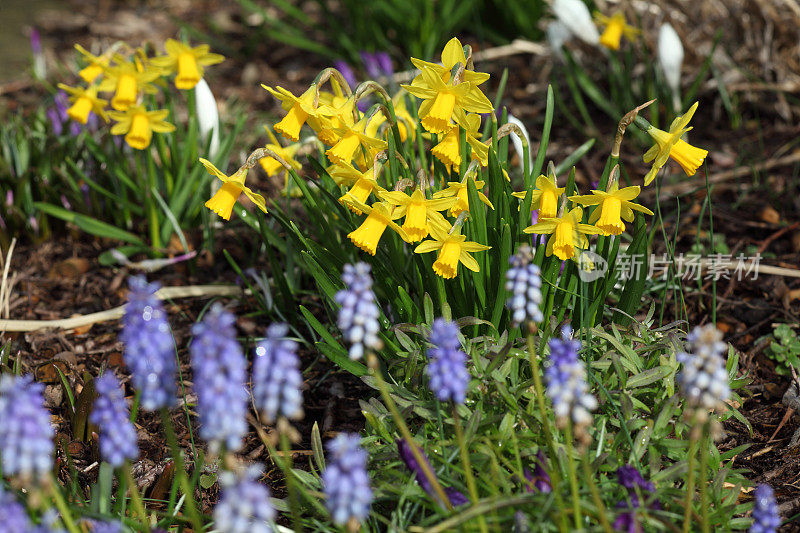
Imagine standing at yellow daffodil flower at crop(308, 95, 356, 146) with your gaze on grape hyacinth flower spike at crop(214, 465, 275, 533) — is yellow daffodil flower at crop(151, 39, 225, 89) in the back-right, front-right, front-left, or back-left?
back-right

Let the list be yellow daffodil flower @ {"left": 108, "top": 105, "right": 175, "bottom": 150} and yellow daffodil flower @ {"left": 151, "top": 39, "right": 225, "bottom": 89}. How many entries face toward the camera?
2

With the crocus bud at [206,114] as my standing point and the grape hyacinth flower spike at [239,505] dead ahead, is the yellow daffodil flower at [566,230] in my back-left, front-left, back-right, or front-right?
front-left

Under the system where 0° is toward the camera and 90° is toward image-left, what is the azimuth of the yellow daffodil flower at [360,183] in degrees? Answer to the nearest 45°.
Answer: approximately 45°

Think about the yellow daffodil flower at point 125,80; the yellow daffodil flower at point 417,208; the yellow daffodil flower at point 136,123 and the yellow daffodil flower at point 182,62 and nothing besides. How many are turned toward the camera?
4

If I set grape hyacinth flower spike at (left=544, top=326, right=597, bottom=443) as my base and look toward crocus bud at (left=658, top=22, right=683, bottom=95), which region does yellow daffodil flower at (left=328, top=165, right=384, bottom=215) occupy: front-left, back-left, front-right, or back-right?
front-left

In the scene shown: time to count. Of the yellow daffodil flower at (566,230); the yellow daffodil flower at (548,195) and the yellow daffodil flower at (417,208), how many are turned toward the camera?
3

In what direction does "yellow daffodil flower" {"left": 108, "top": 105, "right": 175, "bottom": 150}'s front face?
toward the camera

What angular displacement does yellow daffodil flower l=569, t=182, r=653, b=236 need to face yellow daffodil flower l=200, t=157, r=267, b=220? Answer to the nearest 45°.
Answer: approximately 90° to its right

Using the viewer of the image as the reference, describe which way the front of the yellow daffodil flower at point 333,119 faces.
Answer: facing the viewer and to the left of the viewer

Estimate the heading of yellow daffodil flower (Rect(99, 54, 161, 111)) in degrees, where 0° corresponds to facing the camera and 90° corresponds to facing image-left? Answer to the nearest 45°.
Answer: approximately 0°

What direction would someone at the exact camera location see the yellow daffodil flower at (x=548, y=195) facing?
facing the viewer

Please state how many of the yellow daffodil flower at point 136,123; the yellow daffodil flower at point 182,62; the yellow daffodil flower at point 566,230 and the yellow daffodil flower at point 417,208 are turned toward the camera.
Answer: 4

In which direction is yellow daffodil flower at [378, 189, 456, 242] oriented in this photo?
toward the camera

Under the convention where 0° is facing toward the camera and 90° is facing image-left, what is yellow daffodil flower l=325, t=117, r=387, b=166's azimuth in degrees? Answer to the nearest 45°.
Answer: approximately 45°

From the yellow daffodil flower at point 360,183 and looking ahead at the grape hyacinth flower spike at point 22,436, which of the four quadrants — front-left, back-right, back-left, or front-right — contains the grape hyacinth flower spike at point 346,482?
front-left

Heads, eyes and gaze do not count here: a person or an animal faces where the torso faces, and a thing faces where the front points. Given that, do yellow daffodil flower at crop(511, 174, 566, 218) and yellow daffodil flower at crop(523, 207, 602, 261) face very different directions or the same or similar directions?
same or similar directions
